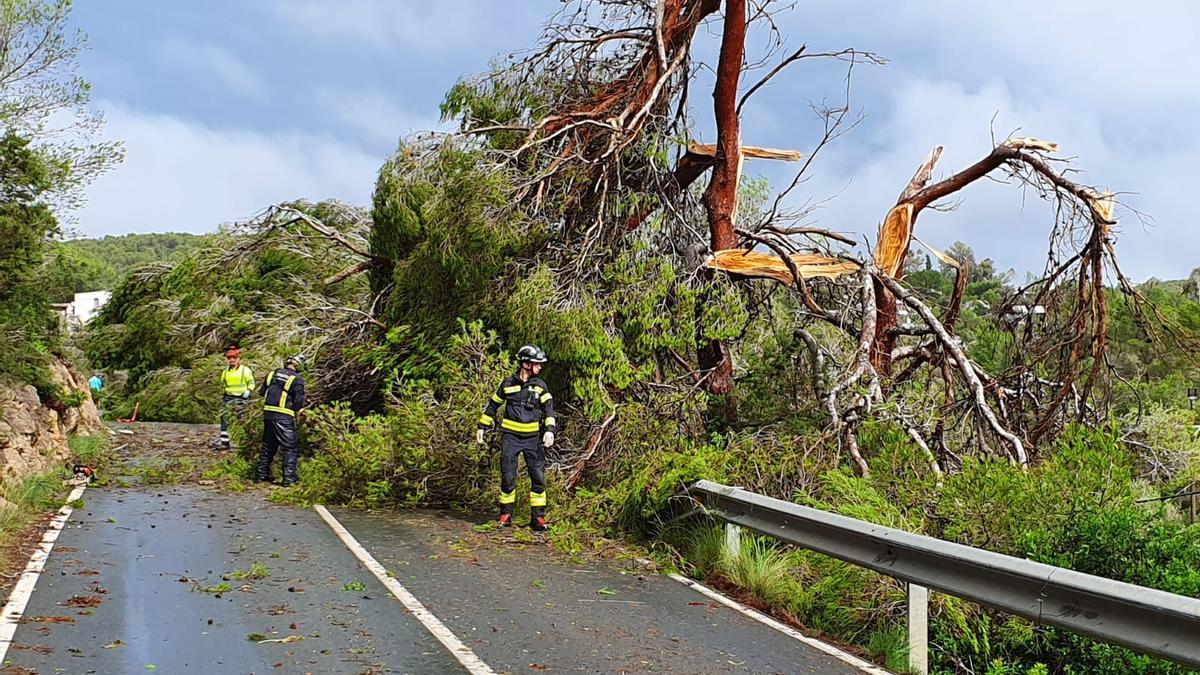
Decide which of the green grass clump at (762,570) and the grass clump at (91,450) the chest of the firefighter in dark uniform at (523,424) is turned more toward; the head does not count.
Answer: the green grass clump

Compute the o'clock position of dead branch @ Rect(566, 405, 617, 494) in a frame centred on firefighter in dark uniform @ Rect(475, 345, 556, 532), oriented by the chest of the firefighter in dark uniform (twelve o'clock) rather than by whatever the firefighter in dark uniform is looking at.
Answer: The dead branch is roughly at 8 o'clock from the firefighter in dark uniform.

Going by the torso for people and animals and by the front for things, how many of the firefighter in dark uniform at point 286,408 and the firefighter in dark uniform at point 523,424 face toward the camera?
1

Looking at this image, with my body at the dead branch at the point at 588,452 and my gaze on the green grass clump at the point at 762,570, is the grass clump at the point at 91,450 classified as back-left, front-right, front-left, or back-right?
back-right

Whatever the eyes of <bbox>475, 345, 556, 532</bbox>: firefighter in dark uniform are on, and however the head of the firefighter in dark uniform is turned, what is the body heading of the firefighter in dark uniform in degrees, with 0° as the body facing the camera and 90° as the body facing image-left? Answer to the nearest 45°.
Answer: approximately 0°

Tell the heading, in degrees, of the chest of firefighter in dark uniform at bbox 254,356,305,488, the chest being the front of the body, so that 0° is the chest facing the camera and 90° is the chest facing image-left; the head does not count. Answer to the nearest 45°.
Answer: approximately 225°

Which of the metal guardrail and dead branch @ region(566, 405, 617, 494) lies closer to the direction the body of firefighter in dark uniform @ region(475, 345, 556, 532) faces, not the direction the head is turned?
the metal guardrail

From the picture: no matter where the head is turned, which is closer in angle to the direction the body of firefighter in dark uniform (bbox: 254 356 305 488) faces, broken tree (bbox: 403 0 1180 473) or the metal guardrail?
the broken tree

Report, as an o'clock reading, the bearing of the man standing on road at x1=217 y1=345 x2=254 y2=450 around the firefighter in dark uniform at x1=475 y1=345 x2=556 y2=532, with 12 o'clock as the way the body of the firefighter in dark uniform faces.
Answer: The man standing on road is roughly at 5 o'clock from the firefighter in dark uniform.

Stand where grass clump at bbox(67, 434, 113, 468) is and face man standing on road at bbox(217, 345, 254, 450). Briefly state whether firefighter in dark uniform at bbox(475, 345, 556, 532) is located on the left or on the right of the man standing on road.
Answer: right

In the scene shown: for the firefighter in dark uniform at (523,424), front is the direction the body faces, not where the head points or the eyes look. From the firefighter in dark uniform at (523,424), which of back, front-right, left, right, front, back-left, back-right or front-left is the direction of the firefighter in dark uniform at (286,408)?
back-right

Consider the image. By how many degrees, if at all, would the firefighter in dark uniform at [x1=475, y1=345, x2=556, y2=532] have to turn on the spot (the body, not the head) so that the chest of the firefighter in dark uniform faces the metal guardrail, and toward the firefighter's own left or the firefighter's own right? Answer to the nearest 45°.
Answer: approximately 45° to the firefighter's own left

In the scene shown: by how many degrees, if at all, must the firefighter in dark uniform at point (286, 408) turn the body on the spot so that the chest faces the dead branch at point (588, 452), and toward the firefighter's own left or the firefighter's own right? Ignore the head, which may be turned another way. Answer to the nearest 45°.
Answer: approximately 90° to the firefighter's own right
